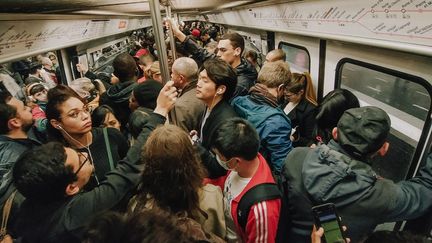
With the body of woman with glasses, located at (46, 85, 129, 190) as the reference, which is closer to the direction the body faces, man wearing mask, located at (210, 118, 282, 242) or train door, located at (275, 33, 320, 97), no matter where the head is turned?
the man wearing mask

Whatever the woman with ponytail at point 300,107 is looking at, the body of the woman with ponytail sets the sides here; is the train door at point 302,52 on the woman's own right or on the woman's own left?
on the woman's own right

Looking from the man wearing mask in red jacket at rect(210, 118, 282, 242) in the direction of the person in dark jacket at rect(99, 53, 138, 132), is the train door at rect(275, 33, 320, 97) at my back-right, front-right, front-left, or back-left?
front-right

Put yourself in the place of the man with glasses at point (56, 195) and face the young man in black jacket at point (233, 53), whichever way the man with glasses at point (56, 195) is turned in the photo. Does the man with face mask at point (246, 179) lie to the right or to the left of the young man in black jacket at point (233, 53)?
right

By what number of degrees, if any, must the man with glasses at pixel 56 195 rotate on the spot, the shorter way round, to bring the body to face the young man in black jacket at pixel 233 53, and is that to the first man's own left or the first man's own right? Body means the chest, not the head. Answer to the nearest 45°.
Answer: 0° — they already face them

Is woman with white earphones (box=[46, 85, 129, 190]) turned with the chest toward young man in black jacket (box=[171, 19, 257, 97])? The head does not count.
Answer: no

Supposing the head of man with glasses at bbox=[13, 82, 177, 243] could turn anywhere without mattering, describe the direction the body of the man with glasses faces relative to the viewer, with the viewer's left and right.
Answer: facing away from the viewer and to the right of the viewer

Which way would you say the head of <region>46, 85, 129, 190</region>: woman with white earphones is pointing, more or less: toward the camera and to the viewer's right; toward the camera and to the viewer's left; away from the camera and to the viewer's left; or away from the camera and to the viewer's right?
toward the camera and to the viewer's right
